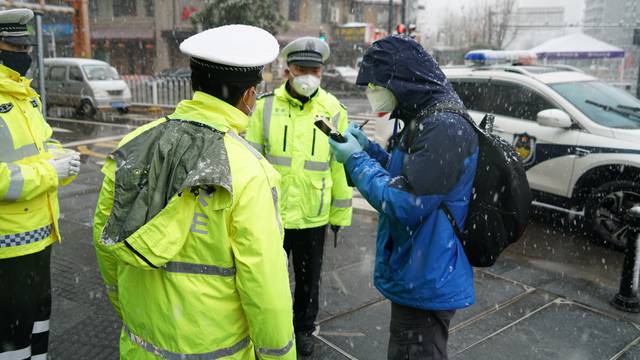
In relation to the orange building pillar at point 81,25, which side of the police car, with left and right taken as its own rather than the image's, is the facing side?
back

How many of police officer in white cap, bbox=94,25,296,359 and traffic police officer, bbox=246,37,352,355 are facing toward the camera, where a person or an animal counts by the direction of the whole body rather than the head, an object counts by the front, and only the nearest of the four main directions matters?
1

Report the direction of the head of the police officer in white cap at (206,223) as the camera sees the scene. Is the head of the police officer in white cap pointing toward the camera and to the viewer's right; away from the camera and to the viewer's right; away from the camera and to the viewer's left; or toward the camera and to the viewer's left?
away from the camera and to the viewer's right

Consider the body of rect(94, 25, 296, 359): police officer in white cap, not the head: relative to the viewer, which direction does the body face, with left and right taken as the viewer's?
facing away from the viewer and to the right of the viewer

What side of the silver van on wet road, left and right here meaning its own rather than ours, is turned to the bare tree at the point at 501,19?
left

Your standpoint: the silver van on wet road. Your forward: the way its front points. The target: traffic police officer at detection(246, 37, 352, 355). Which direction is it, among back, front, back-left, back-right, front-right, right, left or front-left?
front-right

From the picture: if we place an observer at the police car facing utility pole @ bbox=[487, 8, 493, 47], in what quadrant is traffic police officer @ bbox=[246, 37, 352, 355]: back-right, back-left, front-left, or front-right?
back-left

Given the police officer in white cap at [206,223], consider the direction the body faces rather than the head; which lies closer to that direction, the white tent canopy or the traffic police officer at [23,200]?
the white tent canopy
